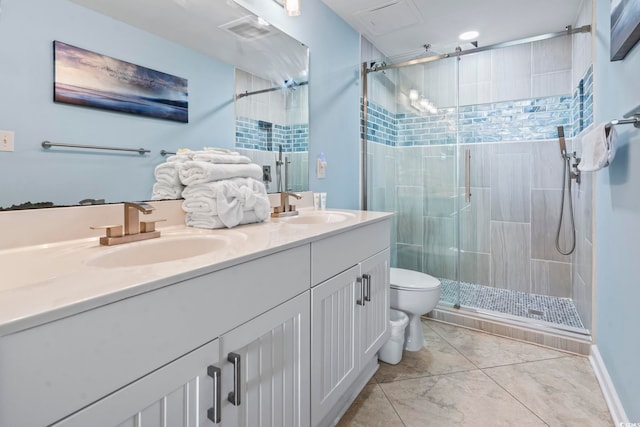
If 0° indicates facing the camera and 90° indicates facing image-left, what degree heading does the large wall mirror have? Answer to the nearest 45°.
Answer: approximately 315°

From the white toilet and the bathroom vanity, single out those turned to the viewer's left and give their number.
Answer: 0

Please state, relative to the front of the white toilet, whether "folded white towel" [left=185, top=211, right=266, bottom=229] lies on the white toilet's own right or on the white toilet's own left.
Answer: on the white toilet's own right

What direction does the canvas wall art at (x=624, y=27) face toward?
to the viewer's left

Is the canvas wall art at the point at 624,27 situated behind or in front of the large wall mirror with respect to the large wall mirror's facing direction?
in front
